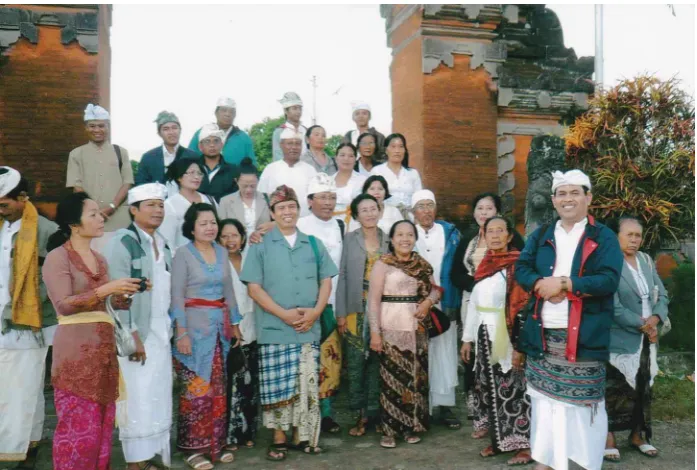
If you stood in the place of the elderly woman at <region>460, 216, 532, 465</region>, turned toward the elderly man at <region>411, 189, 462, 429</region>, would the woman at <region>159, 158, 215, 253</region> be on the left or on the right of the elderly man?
left

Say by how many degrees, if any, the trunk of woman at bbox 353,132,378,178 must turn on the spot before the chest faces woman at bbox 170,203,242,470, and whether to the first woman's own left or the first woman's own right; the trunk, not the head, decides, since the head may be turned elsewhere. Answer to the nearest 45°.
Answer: approximately 45° to the first woman's own right

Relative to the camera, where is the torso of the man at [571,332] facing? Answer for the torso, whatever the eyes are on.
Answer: toward the camera

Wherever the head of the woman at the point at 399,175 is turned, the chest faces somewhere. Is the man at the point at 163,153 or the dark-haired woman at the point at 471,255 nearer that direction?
the dark-haired woman

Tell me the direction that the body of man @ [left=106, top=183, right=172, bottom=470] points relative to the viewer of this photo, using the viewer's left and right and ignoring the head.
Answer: facing the viewer and to the right of the viewer

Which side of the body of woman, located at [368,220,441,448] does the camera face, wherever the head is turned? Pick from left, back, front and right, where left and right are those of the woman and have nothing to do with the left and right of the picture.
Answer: front

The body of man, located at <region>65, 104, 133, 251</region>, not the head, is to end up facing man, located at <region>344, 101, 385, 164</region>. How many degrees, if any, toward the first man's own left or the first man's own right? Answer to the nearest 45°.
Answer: approximately 90° to the first man's own left

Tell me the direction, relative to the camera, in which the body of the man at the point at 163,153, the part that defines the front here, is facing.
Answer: toward the camera

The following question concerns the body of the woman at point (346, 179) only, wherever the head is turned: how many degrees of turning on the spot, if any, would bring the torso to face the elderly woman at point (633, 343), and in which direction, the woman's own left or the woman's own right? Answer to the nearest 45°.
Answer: approximately 45° to the woman's own left

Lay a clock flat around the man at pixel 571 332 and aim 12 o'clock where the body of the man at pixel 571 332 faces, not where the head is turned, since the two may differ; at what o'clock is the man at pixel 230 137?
the man at pixel 230 137 is roughly at 4 o'clock from the man at pixel 571 332.
